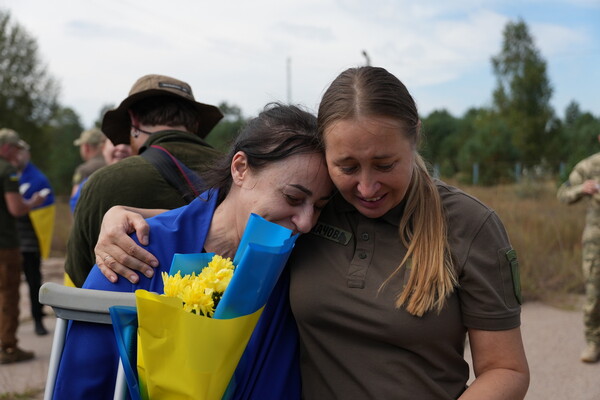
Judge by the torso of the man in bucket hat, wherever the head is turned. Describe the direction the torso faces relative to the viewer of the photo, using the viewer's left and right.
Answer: facing away from the viewer and to the left of the viewer

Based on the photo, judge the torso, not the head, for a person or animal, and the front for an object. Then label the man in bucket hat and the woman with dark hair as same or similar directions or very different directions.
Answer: very different directions

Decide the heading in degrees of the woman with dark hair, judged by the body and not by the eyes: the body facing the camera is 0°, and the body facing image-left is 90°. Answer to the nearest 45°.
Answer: approximately 315°

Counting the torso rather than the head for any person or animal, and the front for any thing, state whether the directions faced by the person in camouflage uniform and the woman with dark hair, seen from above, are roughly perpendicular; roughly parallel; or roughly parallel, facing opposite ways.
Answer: roughly perpendicular

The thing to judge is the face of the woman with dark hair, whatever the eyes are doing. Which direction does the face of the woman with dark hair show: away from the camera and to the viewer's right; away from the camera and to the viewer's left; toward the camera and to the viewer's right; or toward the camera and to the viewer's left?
toward the camera and to the viewer's right

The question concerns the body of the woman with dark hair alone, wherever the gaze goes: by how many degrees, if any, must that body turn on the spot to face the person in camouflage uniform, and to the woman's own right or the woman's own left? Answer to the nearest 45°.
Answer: approximately 90° to the woman's own left

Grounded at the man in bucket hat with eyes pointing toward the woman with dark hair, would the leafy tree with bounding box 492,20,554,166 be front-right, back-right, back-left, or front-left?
back-left

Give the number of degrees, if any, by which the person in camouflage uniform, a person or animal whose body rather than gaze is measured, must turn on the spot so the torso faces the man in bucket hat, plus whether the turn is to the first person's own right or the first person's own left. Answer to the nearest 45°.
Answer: approximately 45° to the first person's own right
